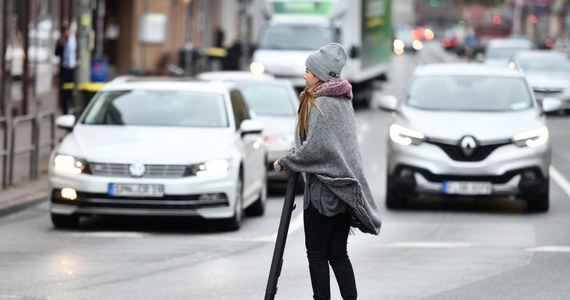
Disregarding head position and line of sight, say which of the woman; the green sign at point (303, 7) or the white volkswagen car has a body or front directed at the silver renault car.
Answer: the green sign

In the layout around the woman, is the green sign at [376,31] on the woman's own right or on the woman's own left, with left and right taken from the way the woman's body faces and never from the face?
on the woman's own right

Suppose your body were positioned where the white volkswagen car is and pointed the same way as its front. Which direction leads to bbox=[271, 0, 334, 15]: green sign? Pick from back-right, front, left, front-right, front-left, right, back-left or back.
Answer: back

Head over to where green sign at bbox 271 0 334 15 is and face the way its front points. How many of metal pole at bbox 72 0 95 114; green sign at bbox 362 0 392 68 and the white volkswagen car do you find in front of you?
2

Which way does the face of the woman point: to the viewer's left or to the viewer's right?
to the viewer's left

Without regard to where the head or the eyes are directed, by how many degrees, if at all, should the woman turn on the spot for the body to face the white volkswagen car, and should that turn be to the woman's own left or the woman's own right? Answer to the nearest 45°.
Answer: approximately 90° to the woman's own right

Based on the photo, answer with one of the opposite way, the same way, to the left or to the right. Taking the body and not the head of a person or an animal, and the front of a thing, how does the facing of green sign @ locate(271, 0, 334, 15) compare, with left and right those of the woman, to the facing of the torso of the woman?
to the left

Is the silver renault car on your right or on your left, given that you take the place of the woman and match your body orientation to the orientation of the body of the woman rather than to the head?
on your right

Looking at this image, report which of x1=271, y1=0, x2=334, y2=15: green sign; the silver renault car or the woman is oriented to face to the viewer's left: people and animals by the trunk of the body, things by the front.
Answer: the woman

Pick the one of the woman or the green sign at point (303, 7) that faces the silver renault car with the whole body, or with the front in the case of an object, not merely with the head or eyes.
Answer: the green sign

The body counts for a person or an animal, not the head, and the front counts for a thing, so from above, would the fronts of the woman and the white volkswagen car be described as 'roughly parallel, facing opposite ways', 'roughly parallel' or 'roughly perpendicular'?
roughly perpendicular
